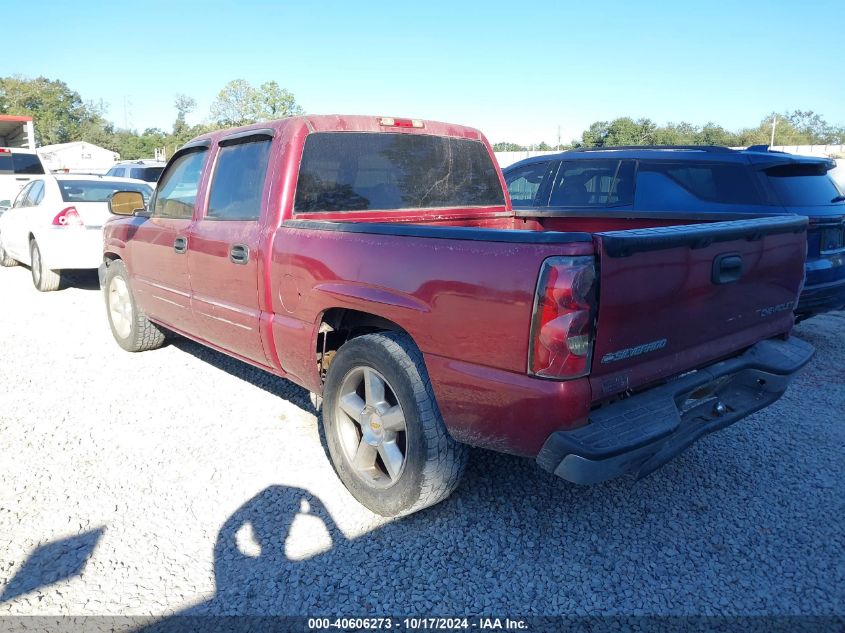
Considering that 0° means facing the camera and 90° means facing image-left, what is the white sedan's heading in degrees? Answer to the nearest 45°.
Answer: approximately 135°

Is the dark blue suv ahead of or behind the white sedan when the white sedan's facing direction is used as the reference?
behind

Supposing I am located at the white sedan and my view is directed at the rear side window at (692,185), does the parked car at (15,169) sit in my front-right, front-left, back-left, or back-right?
back-left

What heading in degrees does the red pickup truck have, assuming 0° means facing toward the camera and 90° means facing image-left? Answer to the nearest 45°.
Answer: approximately 135°

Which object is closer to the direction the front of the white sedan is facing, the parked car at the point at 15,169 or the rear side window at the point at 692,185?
the parked car

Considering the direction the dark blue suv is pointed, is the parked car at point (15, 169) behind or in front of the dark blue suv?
in front

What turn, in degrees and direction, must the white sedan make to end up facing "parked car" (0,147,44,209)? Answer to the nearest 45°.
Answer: approximately 45° to its right

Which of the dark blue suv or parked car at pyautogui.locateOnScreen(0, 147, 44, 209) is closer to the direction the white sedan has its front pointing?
the parked car

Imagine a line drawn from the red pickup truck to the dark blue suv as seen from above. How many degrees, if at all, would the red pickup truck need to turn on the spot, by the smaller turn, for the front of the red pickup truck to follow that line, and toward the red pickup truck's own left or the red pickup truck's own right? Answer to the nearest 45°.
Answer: approximately 90° to the red pickup truck's own right

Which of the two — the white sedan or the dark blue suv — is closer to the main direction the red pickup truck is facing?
the white sedan
